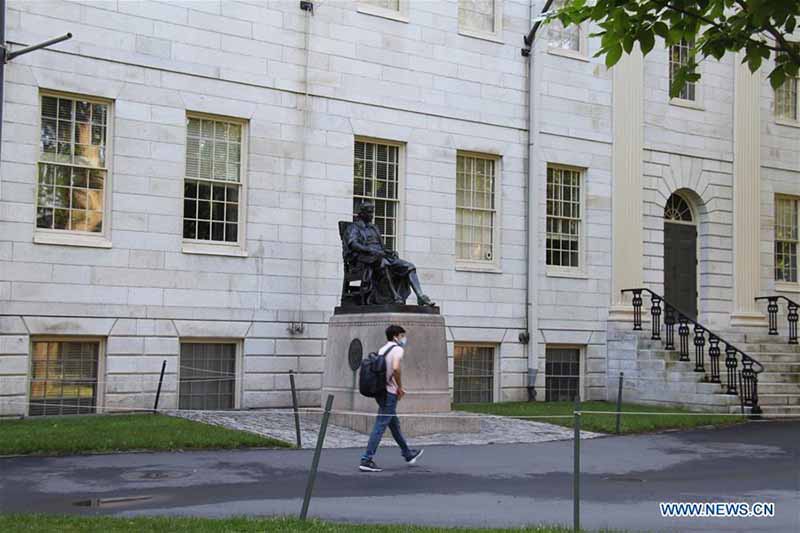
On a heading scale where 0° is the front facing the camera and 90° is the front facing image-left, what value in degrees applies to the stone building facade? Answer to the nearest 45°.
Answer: approximately 315°

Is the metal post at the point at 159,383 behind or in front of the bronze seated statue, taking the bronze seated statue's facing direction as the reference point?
behind

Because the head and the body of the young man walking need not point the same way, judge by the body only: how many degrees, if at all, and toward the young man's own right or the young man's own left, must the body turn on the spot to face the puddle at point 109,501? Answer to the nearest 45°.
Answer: approximately 135° to the young man's own right

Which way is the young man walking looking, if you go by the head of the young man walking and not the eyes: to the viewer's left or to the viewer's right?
to the viewer's right

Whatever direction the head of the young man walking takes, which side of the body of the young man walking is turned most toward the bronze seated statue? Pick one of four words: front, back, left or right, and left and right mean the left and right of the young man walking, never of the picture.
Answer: left

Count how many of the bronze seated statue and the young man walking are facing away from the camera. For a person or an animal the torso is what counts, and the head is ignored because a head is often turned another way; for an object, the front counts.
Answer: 0

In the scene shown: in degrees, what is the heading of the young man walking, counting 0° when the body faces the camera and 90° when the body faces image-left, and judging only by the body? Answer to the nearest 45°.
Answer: approximately 270°

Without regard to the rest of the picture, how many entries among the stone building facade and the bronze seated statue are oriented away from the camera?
0

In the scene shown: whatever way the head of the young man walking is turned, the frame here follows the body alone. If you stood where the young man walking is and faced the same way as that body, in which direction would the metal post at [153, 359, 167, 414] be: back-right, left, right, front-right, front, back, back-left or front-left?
back-left

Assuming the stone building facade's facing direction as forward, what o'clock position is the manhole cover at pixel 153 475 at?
The manhole cover is roughly at 2 o'clock from the stone building facade.

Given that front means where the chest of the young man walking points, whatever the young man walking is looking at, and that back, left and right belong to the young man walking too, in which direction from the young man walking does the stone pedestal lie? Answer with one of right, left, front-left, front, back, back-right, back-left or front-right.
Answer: left

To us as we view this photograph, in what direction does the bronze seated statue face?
facing the viewer and to the right of the viewer

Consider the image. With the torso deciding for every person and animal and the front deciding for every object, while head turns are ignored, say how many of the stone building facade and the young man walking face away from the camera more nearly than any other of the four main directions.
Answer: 0
